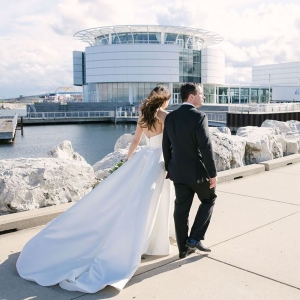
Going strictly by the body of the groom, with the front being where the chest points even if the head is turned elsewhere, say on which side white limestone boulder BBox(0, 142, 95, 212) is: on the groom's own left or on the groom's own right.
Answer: on the groom's own left

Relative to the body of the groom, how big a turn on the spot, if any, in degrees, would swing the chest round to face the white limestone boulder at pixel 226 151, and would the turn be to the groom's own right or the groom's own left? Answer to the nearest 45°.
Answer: approximately 45° to the groom's own left

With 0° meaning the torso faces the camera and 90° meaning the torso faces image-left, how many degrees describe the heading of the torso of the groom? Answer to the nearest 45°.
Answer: approximately 225°

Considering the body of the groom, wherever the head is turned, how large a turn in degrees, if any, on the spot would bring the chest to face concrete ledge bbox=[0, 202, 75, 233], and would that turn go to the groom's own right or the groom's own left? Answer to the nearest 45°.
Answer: approximately 90° to the groom's own left

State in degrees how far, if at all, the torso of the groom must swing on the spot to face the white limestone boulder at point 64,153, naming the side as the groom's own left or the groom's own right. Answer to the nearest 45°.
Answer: approximately 90° to the groom's own left

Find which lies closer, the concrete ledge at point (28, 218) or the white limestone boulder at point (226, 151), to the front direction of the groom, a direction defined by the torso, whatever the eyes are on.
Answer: the white limestone boulder

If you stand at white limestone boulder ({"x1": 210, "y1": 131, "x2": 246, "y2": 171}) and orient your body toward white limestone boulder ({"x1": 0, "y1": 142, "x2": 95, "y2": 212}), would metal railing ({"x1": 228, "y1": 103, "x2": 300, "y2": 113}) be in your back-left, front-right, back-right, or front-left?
back-right

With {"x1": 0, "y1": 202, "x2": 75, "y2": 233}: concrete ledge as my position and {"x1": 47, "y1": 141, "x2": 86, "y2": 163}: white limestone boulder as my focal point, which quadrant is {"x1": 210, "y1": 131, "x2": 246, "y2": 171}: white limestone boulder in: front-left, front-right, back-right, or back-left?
front-right

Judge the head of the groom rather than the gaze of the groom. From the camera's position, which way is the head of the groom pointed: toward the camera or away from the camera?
away from the camera
